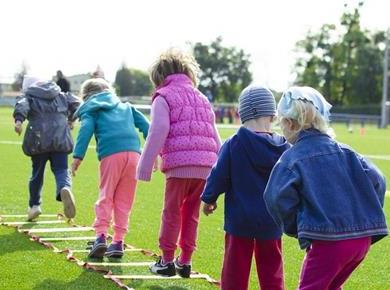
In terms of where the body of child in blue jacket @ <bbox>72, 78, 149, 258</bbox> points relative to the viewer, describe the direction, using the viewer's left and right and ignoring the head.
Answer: facing away from the viewer and to the left of the viewer

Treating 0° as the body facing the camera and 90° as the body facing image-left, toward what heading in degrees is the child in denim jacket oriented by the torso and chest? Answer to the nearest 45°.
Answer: approximately 135°

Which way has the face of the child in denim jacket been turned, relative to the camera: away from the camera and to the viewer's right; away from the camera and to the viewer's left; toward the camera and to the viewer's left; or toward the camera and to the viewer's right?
away from the camera and to the viewer's left

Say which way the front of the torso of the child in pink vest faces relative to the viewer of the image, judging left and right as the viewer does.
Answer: facing away from the viewer and to the left of the viewer
